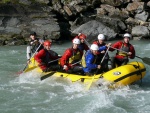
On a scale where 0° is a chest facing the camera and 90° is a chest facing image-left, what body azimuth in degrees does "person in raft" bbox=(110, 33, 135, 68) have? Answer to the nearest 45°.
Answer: approximately 45°

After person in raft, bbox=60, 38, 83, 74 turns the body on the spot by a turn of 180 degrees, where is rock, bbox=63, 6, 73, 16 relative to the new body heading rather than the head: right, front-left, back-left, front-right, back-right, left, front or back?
front-right

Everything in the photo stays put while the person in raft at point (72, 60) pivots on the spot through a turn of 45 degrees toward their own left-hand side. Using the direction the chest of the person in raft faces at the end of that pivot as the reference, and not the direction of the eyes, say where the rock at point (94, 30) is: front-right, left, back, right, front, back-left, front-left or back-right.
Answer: left

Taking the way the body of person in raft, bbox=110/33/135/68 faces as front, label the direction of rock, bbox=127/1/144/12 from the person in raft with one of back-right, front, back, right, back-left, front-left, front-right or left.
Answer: back-right

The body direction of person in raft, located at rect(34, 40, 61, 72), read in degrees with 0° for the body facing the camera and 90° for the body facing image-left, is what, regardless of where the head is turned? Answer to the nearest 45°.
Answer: approximately 315°

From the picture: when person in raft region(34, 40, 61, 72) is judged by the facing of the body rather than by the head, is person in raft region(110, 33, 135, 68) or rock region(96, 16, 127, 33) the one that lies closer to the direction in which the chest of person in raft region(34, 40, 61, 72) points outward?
the person in raft

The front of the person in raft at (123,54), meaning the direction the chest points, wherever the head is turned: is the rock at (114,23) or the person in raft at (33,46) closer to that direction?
the person in raft
